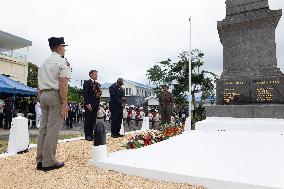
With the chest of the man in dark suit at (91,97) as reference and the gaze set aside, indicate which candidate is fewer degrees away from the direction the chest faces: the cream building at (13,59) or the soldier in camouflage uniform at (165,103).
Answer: the soldier in camouflage uniform

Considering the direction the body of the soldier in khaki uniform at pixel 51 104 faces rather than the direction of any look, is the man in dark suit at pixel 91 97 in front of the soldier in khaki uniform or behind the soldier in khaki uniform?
in front

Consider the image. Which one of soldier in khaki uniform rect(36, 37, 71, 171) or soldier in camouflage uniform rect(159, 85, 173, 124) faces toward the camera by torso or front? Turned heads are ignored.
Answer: soldier in camouflage uniform rect(159, 85, 173, 124)

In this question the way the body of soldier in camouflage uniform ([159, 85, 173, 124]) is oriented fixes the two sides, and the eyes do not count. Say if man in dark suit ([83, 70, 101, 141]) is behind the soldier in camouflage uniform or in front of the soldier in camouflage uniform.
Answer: in front

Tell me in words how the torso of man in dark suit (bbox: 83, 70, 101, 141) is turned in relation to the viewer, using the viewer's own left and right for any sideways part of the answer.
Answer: facing the viewer and to the right of the viewer

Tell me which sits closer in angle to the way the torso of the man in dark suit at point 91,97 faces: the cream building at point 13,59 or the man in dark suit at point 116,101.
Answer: the man in dark suit

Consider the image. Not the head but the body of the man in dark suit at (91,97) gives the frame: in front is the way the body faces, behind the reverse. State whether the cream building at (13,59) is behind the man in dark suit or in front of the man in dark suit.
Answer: behind

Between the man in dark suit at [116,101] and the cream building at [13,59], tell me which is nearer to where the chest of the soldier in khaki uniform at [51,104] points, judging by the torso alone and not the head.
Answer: the man in dark suit

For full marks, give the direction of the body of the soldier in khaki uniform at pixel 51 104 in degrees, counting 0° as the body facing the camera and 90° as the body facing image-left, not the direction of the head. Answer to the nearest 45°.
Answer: approximately 225°

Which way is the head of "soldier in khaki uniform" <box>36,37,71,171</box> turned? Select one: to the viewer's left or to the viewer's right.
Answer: to the viewer's right

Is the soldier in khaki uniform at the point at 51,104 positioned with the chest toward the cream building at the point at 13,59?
no
